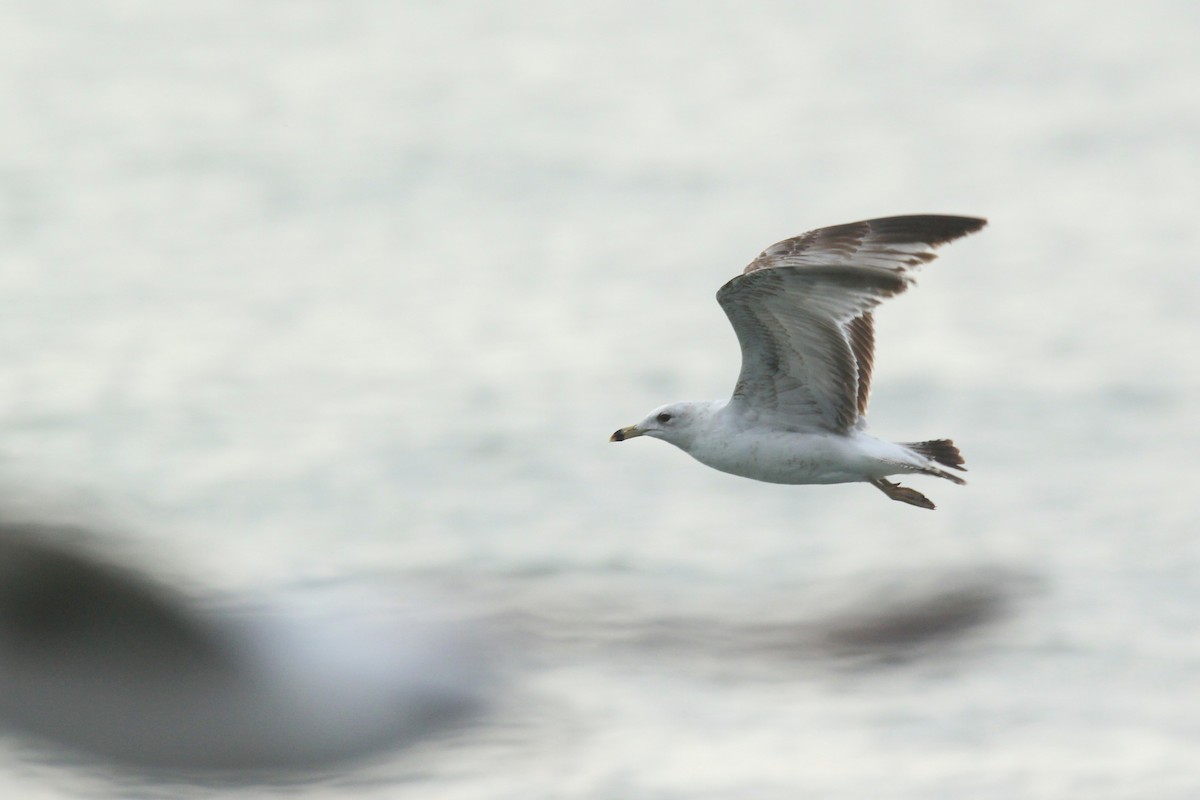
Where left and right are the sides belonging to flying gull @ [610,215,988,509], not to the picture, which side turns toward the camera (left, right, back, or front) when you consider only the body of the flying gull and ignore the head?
left
